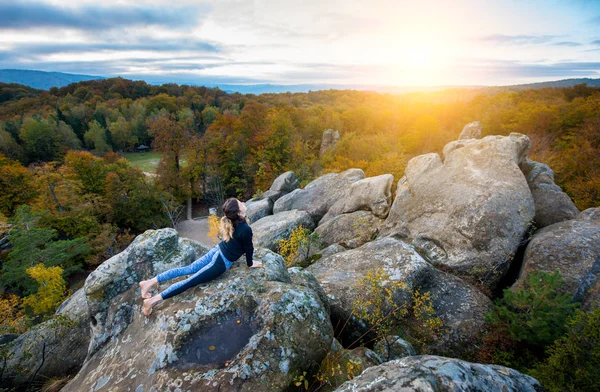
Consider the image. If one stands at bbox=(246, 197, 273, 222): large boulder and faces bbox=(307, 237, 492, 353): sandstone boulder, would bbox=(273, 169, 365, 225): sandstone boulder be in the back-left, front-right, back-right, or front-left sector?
front-left

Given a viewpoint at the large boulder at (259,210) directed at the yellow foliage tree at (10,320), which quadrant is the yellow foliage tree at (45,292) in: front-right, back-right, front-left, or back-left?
front-right

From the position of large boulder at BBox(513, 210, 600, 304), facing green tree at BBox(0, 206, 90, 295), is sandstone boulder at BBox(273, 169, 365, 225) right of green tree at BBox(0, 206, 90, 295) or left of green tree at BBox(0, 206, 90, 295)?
right

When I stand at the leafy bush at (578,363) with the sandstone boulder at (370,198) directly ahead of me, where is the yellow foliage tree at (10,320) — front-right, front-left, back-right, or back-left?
front-left

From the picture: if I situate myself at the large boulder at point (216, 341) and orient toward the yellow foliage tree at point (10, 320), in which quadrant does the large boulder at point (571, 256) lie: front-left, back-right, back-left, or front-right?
back-right

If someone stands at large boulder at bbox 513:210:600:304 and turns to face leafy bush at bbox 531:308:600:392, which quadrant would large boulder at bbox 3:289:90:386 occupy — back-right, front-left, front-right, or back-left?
front-right

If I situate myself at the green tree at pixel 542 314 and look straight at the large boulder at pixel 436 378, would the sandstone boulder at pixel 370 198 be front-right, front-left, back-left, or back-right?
back-right

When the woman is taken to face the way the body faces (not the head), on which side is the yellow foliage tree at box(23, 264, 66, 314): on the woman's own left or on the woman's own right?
on the woman's own left
